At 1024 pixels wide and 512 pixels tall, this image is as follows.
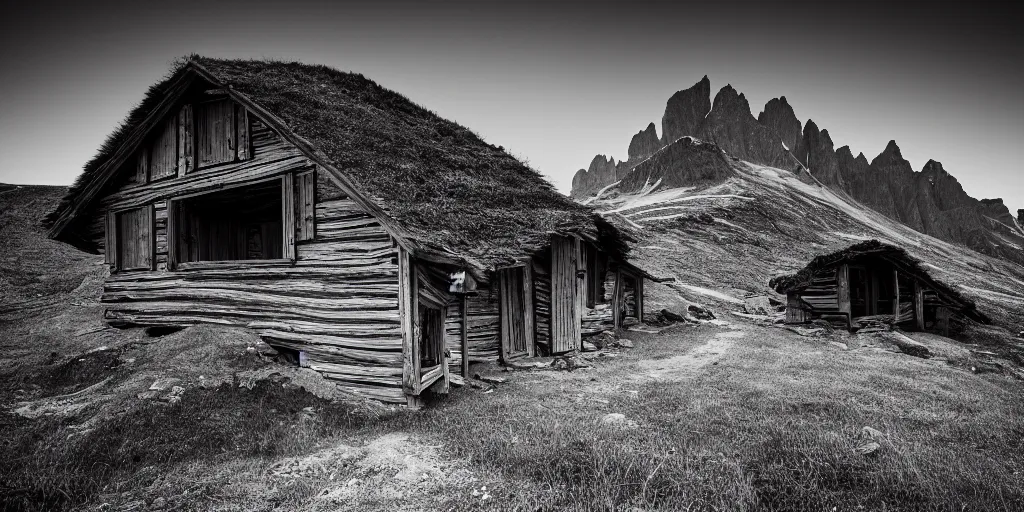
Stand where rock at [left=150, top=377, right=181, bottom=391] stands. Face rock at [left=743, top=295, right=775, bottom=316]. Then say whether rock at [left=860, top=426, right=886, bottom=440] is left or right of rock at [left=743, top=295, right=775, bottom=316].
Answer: right

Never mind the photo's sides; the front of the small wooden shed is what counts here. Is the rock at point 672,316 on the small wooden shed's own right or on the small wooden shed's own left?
on the small wooden shed's own right

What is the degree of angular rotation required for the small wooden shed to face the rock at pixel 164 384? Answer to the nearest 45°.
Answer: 0° — it already faces it

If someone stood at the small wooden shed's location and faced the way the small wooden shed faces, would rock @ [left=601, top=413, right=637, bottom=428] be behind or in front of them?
in front

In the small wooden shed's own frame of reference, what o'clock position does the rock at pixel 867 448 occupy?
The rock is roughly at 12 o'clock from the small wooden shed.

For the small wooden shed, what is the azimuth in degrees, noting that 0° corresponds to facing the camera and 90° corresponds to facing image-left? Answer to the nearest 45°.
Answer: approximately 0°
